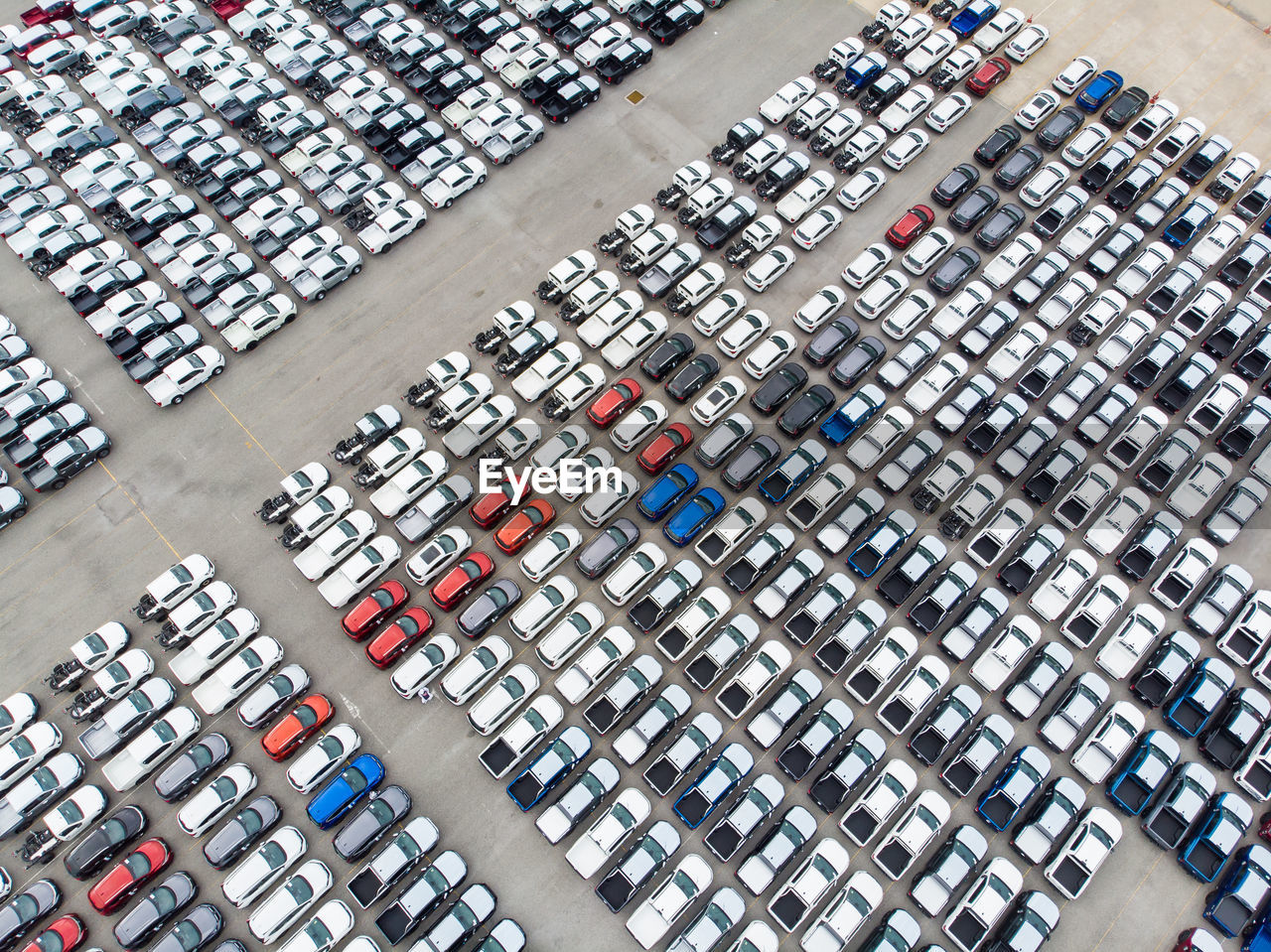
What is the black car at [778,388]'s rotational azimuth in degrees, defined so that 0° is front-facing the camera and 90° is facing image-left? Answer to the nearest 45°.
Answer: approximately 225°

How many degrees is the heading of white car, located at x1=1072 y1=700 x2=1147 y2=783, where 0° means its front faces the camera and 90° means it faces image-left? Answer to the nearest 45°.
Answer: approximately 225°

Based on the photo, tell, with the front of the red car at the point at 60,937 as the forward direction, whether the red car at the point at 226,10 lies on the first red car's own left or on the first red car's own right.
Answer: on the first red car's own left

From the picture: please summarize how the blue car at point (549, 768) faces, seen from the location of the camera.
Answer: facing away from the viewer and to the right of the viewer

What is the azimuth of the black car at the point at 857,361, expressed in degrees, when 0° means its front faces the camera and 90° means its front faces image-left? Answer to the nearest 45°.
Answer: approximately 225°

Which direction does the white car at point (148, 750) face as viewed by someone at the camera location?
facing away from the viewer and to the right of the viewer

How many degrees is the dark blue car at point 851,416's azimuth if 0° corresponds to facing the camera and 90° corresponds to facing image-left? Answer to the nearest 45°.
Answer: approximately 225°
